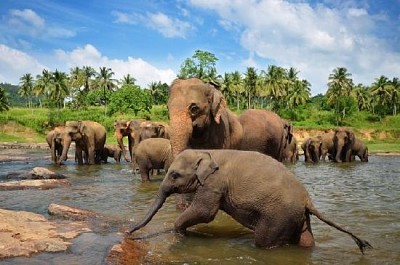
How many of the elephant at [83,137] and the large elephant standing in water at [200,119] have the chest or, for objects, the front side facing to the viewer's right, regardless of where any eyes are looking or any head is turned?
0

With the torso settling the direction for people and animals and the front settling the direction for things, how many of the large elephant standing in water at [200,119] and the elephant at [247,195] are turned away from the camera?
0

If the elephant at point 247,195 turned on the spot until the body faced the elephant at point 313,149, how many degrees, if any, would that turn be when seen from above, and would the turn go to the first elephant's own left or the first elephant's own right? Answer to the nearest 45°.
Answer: approximately 90° to the first elephant's own right

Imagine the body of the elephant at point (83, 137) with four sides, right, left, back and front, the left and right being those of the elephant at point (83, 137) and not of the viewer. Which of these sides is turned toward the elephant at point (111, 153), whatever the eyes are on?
back

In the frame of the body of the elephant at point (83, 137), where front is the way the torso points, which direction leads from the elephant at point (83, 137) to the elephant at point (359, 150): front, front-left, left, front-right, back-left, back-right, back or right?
back-left

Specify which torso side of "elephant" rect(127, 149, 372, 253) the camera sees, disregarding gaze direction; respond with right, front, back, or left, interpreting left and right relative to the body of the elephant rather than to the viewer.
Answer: left

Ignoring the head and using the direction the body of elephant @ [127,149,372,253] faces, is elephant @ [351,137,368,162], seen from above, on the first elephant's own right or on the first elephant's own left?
on the first elephant's own right

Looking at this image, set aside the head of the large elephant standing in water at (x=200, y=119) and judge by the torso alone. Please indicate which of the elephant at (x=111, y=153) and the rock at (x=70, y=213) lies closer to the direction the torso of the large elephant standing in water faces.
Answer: the rock

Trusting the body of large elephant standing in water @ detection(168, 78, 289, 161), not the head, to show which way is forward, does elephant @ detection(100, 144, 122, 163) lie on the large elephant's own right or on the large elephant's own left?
on the large elephant's own right

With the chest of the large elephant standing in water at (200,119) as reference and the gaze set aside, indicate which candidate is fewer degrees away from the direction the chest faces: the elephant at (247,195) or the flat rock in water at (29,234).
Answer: the flat rock in water

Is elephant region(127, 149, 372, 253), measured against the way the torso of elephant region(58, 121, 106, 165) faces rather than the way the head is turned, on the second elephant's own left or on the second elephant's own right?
on the second elephant's own left
